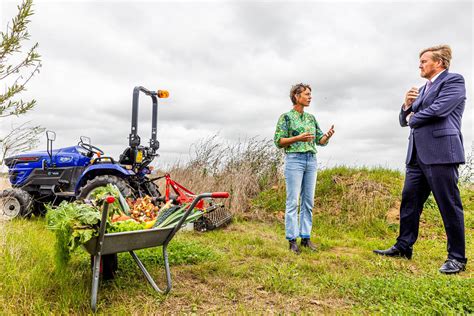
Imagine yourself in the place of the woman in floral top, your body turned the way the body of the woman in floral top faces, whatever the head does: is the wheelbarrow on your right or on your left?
on your right

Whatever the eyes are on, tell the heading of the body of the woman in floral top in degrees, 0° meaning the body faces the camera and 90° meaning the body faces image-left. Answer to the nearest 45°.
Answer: approximately 315°

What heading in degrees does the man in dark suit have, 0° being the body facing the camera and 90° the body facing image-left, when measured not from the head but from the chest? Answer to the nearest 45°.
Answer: approximately 90°

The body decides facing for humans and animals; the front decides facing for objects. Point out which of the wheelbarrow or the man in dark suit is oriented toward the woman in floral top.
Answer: the man in dark suit

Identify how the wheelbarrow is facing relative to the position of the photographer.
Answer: facing away from the viewer and to the left of the viewer

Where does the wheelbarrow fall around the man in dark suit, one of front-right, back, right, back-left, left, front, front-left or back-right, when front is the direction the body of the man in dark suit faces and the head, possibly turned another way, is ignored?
front-left

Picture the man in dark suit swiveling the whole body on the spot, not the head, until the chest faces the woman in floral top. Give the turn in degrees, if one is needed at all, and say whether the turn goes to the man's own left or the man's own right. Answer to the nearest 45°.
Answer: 0° — they already face them

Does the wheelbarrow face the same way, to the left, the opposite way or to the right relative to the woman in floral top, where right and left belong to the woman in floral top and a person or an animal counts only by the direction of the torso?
the opposite way

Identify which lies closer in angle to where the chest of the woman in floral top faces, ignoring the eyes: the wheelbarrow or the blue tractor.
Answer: the wheelbarrow

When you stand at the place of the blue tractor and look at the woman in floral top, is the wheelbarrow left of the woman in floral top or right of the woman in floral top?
right

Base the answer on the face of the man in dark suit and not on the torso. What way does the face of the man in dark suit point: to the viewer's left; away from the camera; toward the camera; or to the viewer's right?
to the viewer's left

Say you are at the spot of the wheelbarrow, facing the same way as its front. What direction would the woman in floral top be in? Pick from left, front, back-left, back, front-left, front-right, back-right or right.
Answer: right

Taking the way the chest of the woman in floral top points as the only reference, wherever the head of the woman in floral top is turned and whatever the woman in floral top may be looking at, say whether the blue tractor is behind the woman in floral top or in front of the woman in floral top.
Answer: behind

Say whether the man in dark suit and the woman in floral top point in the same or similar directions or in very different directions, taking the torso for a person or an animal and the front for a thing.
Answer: very different directions

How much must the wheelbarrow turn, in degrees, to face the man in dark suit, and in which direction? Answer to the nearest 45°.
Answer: approximately 135° to its right

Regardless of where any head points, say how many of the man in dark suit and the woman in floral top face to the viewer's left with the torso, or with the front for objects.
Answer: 1
